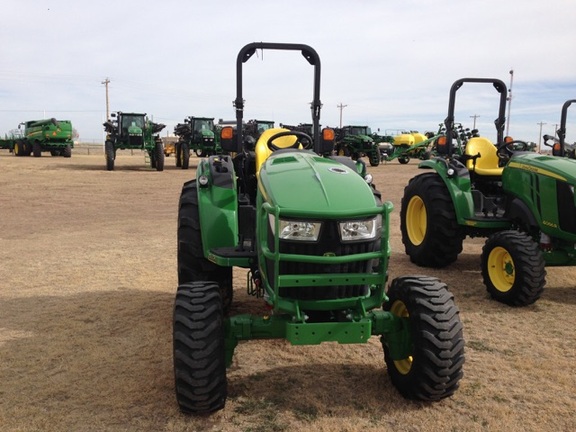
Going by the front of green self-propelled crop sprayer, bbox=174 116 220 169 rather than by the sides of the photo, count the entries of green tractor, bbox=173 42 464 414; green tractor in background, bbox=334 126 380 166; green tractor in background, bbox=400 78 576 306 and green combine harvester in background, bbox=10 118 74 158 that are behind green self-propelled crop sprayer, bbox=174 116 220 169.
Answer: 1

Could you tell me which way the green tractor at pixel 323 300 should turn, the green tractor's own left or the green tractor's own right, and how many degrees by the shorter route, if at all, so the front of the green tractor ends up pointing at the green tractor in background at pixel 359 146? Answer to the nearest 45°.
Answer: approximately 180°

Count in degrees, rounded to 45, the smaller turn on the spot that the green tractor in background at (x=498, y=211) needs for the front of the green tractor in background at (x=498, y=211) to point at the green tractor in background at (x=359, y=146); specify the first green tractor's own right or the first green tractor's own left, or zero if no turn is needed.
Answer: approximately 135° to the first green tractor's own left

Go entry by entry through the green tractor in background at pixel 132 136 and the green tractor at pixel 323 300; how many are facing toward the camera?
2

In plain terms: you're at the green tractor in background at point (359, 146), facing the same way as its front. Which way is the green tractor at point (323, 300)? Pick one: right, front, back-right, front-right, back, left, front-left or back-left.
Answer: front-right

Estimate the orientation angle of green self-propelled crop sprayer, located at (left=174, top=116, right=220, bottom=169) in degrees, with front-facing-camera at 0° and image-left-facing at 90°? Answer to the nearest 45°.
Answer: approximately 315°

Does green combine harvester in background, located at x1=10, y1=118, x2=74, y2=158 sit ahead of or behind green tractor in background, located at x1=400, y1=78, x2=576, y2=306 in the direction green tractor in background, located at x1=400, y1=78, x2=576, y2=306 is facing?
behind

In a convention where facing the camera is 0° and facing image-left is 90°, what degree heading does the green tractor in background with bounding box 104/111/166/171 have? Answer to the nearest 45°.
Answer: approximately 0°

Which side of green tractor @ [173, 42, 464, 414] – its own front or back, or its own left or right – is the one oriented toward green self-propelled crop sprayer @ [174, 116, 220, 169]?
back

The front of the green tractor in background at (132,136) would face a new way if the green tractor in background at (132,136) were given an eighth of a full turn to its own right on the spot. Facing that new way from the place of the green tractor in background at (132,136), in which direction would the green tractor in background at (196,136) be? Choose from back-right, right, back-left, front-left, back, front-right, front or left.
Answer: back

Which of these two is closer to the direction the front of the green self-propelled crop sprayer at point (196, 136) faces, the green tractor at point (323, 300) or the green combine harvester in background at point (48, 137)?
the green tractor

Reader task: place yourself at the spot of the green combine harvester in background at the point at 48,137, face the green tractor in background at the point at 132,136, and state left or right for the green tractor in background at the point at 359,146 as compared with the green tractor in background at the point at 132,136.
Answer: left
